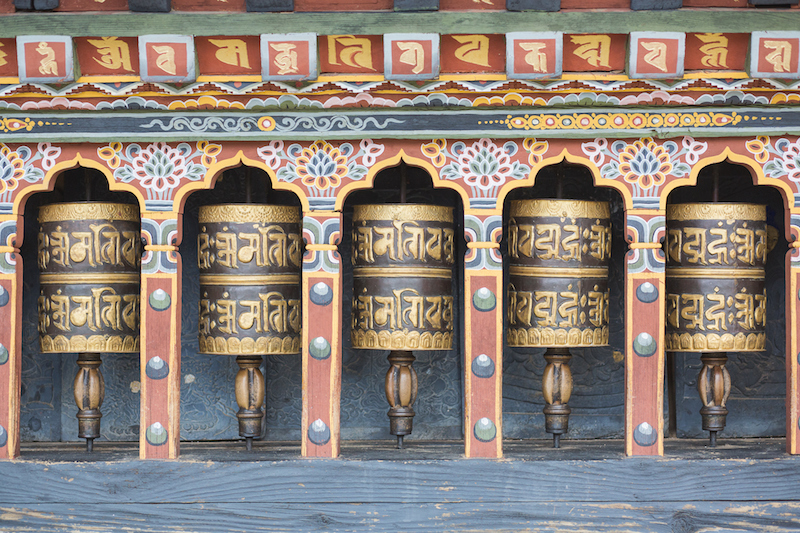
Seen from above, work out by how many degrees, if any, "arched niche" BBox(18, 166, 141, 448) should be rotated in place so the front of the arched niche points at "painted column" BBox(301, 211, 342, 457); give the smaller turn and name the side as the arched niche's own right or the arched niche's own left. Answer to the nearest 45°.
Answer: approximately 45° to the arched niche's own left

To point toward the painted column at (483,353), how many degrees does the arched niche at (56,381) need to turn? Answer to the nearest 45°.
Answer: approximately 45° to its left

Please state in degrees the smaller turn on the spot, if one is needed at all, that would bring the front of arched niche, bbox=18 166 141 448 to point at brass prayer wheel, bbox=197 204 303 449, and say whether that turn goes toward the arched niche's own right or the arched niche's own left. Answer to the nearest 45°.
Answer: approximately 45° to the arched niche's own left

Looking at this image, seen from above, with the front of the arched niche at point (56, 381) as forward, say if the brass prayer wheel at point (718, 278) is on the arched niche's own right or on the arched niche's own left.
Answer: on the arched niche's own left

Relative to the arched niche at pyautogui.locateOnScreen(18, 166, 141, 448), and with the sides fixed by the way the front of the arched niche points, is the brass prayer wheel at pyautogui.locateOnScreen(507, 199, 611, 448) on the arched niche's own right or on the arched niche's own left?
on the arched niche's own left

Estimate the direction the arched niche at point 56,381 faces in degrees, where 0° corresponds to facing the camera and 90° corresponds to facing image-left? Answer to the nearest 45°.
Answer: approximately 0°
